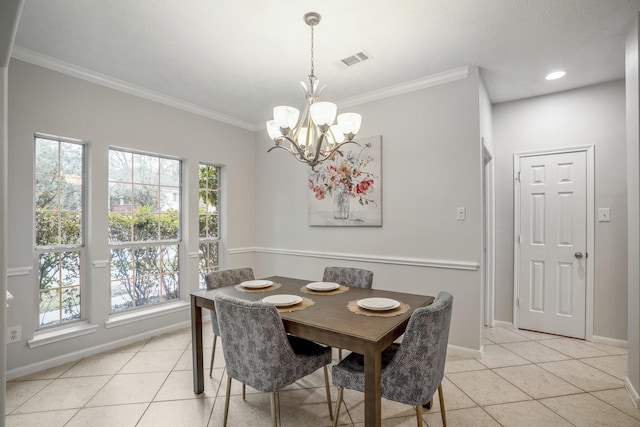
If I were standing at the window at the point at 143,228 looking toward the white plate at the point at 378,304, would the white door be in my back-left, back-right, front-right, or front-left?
front-left

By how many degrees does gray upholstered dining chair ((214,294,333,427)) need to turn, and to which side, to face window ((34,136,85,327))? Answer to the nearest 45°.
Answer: approximately 90° to its left

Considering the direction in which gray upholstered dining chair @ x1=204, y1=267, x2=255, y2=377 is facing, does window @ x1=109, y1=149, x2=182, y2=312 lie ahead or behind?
behind

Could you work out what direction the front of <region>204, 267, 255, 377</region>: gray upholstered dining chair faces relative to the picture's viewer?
facing the viewer and to the right of the viewer

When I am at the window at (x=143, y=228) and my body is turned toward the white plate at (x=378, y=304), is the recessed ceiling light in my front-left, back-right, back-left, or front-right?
front-left

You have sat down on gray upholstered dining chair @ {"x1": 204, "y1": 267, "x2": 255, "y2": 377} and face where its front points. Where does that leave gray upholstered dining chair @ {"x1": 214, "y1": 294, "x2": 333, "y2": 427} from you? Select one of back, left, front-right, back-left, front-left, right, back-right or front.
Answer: front-right

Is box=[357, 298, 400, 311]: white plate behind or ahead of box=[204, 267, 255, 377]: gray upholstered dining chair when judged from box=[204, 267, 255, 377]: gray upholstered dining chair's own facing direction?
ahead

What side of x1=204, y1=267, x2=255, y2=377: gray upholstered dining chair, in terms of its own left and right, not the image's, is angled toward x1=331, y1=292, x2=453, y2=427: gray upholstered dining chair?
front

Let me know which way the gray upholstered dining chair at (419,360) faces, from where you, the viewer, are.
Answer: facing away from the viewer and to the left of the viewer

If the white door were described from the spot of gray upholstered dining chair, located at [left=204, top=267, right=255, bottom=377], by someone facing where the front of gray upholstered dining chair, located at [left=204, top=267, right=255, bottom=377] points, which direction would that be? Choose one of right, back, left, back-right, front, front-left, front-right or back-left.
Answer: front-left

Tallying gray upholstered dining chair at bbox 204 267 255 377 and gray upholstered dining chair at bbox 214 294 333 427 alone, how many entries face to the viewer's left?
0

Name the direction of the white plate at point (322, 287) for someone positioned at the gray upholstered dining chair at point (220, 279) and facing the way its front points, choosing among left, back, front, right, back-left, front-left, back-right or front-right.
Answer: front

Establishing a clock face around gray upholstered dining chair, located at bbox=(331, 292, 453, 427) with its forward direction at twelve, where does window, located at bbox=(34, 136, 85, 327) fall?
The window is roughly at 11 o'clock from the gray upholstered dining chair.

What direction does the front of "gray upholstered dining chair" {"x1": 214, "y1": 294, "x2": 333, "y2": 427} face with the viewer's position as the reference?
facing away from the viewer and to the right of the viewer

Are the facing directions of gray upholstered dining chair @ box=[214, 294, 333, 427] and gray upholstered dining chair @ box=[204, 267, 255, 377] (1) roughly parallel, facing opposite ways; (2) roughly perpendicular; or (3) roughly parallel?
roughly perpendicular
